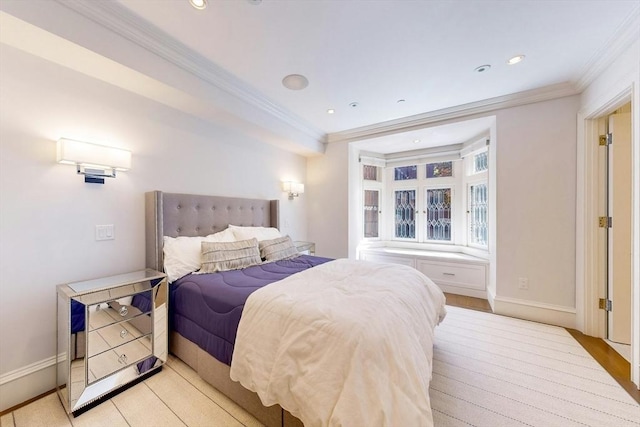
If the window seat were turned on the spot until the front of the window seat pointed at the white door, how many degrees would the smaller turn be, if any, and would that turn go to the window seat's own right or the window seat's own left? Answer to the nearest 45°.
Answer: approximately 45° to the window seat's own left

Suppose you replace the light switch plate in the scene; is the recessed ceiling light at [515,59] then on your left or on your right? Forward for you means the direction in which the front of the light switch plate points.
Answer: on your left

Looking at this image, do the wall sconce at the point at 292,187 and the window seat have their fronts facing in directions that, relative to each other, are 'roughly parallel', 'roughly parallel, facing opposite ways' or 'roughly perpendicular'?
roughly perpendicular

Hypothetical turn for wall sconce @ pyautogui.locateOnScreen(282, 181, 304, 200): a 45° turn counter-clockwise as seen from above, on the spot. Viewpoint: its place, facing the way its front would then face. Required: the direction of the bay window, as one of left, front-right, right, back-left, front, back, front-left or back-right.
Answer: front

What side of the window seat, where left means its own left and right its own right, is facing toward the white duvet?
front

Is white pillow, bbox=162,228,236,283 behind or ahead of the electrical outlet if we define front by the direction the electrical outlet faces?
ahead

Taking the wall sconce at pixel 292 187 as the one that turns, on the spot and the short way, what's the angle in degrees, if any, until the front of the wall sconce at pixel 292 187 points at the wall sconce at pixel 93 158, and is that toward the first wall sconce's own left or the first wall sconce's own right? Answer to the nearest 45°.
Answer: approximately 90° to the first wall sconce's own right

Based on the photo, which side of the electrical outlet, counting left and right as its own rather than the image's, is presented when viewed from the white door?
left

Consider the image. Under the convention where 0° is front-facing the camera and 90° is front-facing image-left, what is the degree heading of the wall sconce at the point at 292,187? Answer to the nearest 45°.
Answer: approximately 315°

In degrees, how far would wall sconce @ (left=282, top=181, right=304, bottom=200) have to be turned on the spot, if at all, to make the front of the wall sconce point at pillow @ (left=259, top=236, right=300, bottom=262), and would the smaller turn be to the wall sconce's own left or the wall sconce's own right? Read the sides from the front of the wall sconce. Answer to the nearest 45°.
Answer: approximately 45° to the wall sconce's own right

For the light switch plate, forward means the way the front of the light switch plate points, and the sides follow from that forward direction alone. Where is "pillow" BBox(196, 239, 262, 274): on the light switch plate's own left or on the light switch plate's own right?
on the light switch plate's own left
